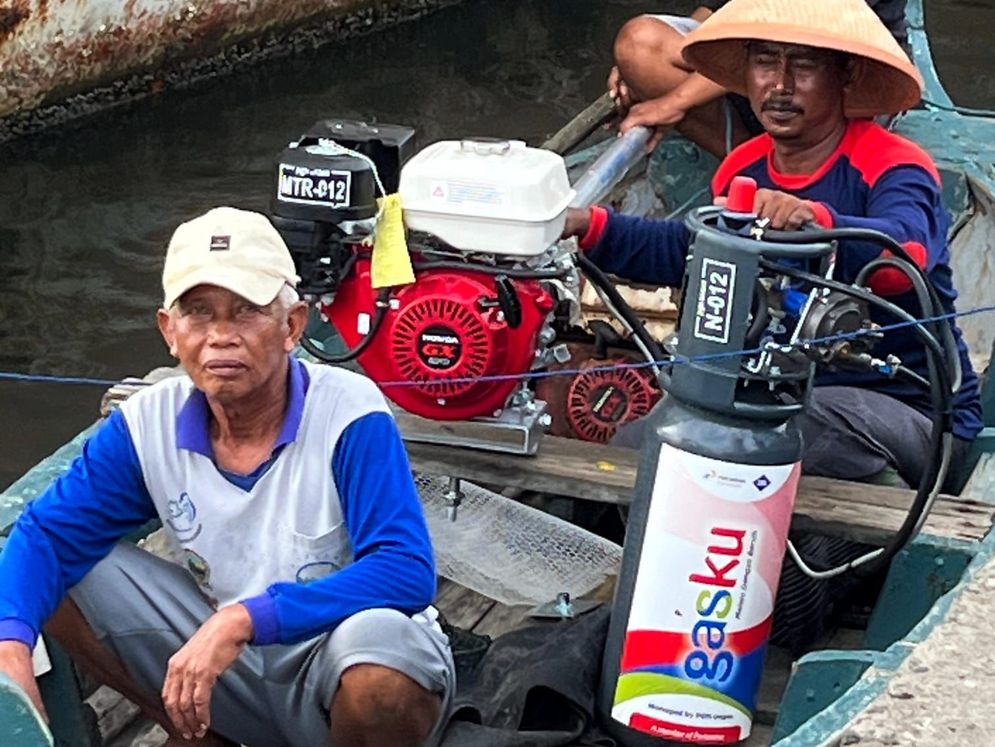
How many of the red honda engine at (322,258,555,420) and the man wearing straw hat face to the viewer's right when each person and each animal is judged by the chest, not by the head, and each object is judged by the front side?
0

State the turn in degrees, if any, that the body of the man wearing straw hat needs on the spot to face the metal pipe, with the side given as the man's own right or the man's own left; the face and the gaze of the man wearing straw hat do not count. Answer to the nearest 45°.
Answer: approximately 90° to the man's own right

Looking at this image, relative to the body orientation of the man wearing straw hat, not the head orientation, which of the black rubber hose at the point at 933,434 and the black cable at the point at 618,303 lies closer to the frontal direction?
the black cable

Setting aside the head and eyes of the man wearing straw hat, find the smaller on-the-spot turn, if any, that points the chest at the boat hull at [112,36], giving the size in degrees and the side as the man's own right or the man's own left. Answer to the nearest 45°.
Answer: approximately 90° to the man's own right

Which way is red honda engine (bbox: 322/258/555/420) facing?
toward the camera

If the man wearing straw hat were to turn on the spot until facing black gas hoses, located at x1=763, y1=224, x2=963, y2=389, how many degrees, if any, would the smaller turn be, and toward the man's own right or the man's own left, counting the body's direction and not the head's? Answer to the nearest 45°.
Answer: approximately 45° to the man's own left

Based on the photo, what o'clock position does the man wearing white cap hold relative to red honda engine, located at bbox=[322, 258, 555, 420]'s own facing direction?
The man wearing white cap is roughly at 1 o'clock from the red honda engine.
